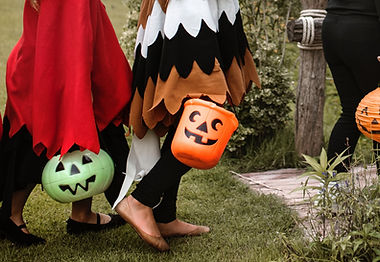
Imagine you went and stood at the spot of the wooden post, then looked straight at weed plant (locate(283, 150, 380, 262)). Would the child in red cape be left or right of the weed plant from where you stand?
right

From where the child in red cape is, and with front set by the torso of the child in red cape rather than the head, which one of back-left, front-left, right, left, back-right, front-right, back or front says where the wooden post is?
front-left

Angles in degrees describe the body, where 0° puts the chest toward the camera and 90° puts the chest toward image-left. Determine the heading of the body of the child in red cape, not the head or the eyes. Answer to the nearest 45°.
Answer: approximately 270°

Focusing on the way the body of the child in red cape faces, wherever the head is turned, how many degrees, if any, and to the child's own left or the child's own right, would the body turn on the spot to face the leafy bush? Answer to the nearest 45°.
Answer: approximately 45° to the child's own left

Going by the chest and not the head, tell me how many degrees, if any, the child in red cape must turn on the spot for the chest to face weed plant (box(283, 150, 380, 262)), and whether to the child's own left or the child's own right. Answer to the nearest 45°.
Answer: approximately 45° to the child's own right
